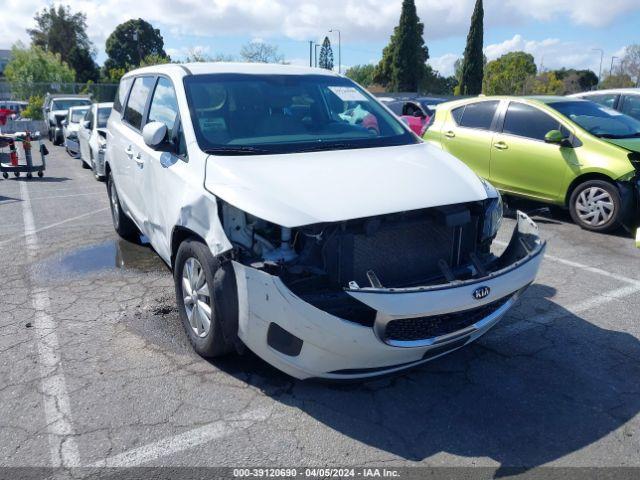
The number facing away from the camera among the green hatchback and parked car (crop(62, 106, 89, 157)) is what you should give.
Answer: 0

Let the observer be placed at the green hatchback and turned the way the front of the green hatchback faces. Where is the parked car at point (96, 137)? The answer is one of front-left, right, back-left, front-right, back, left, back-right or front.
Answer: back-right

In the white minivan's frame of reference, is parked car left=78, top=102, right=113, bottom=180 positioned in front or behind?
behind

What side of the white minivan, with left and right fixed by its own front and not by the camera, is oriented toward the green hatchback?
left

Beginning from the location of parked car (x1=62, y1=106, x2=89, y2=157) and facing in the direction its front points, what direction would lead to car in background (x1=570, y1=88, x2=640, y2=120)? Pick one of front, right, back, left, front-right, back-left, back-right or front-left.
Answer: front-left

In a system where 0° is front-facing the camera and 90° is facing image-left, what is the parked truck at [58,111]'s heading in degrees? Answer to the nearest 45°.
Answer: approximately 315°

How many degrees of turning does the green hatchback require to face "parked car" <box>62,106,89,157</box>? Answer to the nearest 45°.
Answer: approximately 135° to its right

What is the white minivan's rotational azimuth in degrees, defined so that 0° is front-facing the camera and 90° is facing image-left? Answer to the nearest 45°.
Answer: approximately 315°

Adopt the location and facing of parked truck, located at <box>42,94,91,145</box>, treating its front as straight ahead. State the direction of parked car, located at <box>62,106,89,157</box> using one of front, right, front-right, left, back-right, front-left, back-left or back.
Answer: front-right

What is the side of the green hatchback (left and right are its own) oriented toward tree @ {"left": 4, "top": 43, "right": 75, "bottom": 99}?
back

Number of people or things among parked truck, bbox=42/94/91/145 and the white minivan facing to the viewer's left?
0

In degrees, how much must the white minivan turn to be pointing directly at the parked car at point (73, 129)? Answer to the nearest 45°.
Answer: approximately 180°

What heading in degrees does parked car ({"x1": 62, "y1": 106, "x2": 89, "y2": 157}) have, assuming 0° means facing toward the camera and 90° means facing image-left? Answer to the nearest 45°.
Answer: approximately 0°
